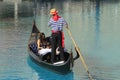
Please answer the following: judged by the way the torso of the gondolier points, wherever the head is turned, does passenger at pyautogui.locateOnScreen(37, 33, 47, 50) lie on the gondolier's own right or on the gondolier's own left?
on the gondolier's own right

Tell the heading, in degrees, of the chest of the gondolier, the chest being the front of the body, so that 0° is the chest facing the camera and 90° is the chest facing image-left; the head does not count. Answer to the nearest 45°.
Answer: approximately 45°
